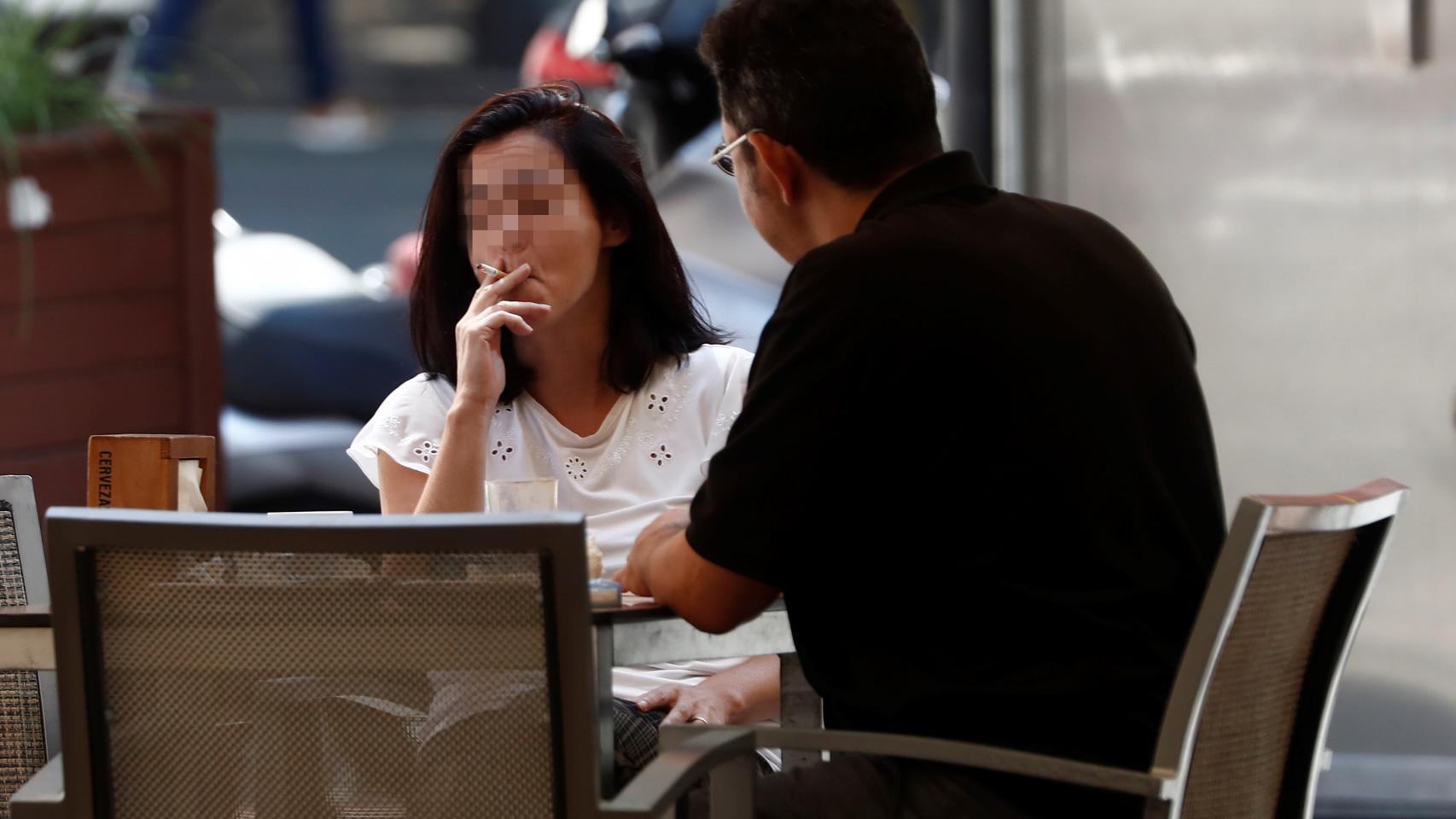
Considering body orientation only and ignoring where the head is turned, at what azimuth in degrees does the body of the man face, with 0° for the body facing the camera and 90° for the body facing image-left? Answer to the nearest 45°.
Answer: approximately 135°

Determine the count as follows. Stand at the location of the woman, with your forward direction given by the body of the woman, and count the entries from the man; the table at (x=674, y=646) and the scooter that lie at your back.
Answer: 1

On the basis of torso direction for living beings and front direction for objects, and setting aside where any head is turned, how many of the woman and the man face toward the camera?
1

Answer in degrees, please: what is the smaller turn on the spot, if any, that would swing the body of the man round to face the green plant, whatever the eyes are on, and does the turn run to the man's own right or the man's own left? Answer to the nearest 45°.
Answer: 0° — they already face it

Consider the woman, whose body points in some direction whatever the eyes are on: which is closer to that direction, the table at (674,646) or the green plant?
the table

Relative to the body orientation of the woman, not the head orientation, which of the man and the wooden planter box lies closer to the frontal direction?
the man

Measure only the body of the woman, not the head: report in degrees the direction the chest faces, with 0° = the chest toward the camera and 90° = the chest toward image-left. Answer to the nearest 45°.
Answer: approximately 0°

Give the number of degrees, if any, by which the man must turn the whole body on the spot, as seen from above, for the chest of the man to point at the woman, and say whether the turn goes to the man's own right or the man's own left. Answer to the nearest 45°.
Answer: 0° — they already face them

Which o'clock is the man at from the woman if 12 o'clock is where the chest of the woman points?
The man is roughly at 11 o'clock from the woman.

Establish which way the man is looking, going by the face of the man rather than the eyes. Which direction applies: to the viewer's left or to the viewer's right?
to the viewer's left
